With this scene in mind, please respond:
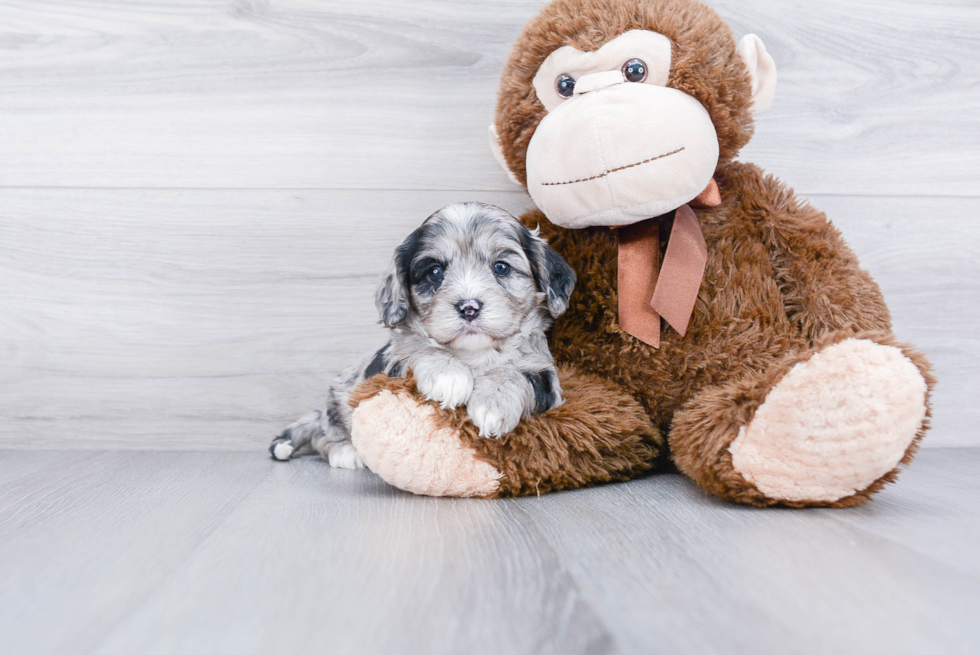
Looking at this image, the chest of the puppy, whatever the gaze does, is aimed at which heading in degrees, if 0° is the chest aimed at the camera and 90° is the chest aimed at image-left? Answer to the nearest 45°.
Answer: approximately 315°

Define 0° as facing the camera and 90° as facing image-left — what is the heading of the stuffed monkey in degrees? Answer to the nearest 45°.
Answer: approximately 45°
